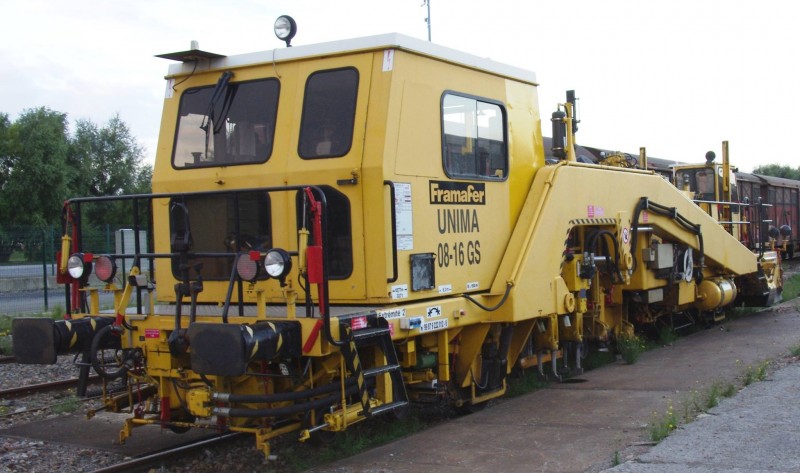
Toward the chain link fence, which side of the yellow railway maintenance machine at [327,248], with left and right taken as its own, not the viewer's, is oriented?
right

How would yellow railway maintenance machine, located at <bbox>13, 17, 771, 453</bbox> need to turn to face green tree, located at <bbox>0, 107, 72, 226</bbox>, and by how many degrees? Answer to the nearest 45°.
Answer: approximately 90° to its right

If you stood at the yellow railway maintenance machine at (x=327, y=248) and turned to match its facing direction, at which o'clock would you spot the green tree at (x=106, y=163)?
The green tree is roughly at 4 o'clock from the yellow railway maintenance machine.

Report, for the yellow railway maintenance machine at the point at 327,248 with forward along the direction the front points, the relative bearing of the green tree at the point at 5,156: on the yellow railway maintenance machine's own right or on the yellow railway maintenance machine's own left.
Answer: on the yellow railway maintenance machine's own right

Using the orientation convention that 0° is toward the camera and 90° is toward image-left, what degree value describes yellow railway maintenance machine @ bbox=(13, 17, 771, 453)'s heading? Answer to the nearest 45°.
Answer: approximately 45°
